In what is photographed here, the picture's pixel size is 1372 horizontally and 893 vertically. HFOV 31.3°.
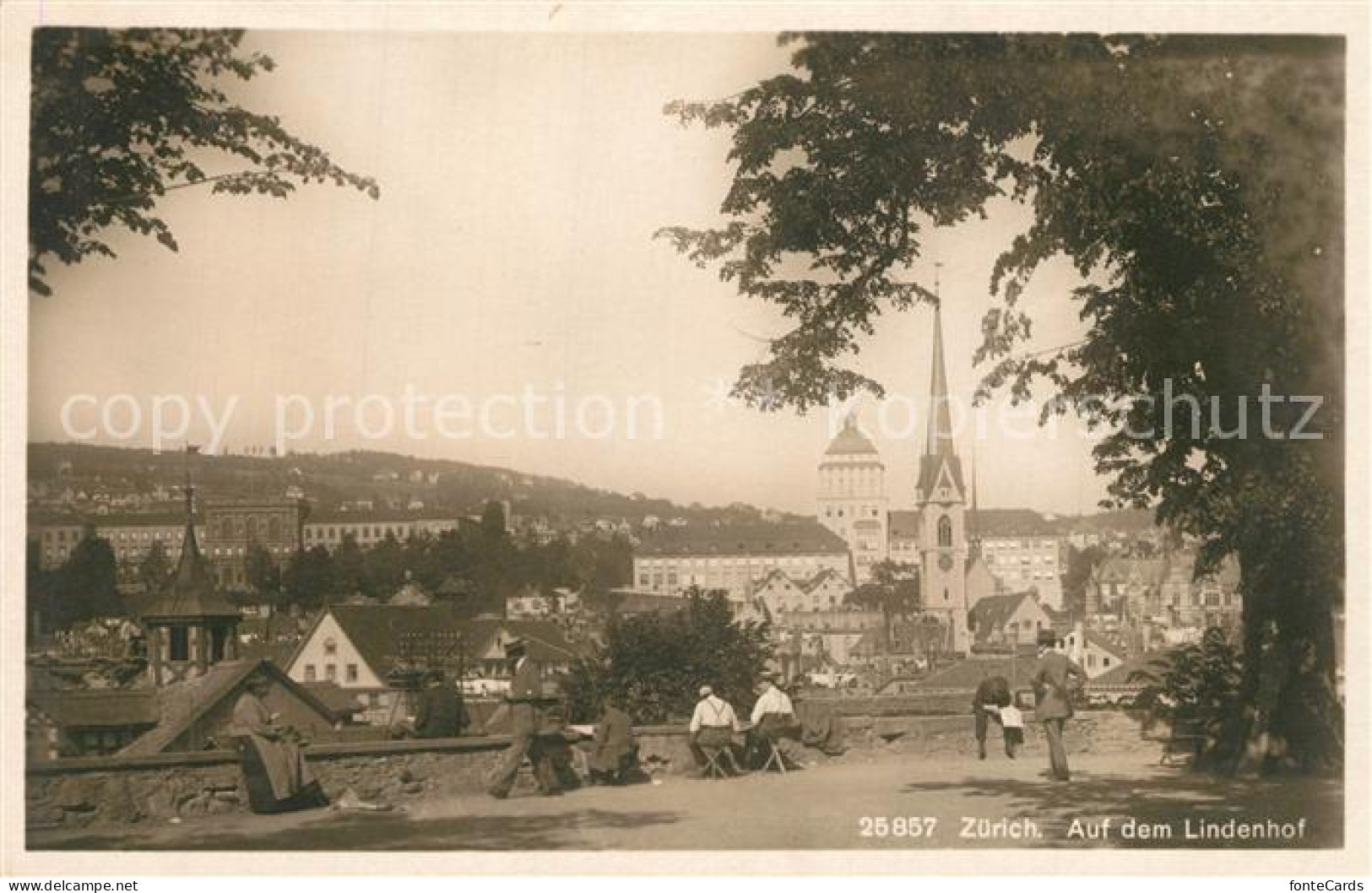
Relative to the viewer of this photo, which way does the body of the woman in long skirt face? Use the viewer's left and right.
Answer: facing to the right of the viewer

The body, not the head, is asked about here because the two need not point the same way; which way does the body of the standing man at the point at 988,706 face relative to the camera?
away from the camera

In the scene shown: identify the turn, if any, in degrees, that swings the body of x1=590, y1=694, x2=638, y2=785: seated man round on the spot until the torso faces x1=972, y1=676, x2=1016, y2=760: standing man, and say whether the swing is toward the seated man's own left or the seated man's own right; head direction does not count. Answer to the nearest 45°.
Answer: approximately 90° to the seated man's own right

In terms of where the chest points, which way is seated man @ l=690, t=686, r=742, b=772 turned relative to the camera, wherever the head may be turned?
away from the camera

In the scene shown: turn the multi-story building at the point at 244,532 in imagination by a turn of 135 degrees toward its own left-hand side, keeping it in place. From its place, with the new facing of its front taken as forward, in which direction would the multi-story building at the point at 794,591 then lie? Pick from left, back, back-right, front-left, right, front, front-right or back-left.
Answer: front-right

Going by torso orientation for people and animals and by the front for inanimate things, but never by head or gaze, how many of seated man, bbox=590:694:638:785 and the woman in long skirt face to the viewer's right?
1

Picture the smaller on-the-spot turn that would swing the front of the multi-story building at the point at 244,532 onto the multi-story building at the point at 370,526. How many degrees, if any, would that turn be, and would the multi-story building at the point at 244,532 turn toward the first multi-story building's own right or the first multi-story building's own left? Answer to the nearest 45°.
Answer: approximately 90° to the first multi-story building's own left
